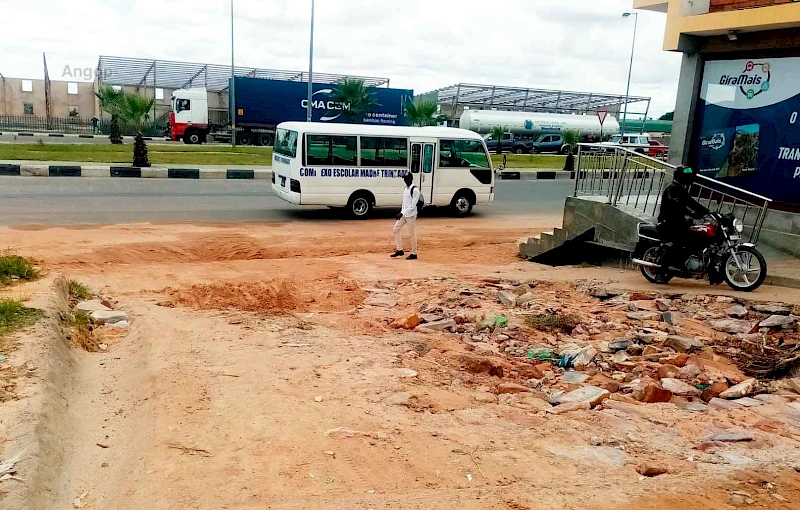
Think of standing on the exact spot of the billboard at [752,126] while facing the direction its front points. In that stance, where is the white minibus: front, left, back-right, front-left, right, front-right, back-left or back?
front-right

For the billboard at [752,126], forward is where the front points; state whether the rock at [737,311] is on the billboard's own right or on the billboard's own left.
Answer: on the billboard's own left

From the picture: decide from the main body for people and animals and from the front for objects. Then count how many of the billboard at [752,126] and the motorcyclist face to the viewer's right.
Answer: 1

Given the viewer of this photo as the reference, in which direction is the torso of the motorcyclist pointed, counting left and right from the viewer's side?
facing to the right of the viewer

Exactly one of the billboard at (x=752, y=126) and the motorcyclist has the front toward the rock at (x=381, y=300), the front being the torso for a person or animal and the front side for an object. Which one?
the billboard

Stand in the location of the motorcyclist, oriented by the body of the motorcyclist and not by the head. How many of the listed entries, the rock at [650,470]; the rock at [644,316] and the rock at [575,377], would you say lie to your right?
3

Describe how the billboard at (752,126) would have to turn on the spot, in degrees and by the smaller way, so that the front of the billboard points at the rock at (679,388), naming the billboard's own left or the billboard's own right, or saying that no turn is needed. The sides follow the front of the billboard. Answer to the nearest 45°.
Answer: approximately 45° to the billboard's own left

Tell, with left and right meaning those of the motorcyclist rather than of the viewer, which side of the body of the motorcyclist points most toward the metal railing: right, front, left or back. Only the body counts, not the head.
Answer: left

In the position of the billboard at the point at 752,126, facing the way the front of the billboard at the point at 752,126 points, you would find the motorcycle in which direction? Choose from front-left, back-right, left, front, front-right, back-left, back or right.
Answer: front-left

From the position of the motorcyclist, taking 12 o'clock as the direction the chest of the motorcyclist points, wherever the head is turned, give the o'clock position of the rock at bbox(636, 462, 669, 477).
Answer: The rock is roughly at 3 o'clock from the motorcyclist.

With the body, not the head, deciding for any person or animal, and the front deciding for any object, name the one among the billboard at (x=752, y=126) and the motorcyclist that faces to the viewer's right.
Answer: the motorcyclist

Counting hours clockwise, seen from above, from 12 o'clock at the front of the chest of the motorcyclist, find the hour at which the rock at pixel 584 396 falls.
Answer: The rock is roughly at 3 o'clock from the motorcyclist.

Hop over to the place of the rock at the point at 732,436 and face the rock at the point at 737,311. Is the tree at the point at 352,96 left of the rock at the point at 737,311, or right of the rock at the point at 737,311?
left
